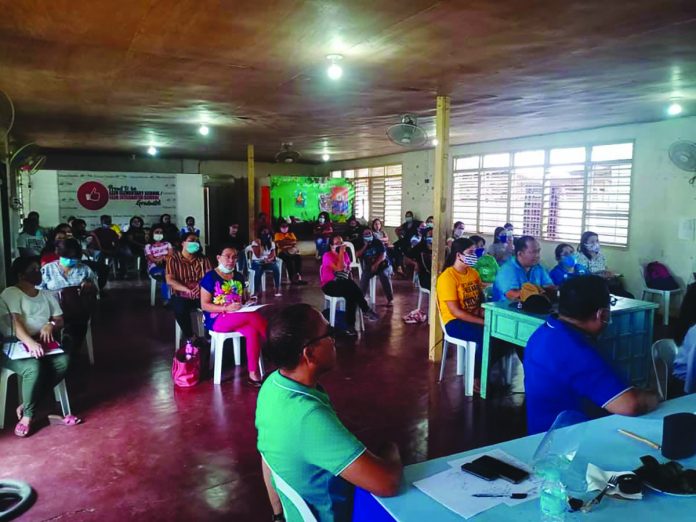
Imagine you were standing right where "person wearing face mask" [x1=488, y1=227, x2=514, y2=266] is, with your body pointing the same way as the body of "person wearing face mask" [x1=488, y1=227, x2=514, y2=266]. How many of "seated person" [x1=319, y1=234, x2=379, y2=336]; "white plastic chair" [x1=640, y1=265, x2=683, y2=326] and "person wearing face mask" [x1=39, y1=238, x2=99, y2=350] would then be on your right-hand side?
2

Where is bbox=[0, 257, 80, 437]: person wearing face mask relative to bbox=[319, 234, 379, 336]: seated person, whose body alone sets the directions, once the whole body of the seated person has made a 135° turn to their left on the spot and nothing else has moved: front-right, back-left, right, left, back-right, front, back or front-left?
back-left

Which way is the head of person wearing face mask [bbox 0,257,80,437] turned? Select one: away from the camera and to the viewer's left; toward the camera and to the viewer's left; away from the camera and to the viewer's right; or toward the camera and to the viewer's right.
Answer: toward the camera and to the viewer's right

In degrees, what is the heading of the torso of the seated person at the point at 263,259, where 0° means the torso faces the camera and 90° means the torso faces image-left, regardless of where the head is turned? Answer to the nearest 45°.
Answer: approximately 0°

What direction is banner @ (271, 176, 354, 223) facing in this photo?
toward the camera

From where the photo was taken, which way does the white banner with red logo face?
toward the camera

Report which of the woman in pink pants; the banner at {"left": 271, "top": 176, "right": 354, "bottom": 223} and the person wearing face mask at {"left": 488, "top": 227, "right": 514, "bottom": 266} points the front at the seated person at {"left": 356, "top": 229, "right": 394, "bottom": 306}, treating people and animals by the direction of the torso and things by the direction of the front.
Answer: the banner

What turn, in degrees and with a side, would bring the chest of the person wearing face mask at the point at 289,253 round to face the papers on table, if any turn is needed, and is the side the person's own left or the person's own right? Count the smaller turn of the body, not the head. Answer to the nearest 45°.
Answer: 0° — they already face it

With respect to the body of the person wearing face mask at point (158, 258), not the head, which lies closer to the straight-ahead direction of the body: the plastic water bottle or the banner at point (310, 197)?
the plastic water bottle

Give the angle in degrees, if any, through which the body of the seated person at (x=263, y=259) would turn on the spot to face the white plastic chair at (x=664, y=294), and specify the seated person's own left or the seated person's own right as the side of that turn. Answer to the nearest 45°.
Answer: approximately 45° to the seated person's own left

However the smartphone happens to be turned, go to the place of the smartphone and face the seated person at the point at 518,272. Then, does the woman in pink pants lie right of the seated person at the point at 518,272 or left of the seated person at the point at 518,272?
left

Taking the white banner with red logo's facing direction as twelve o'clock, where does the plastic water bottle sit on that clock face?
The plastic water bottle is roughly at 12 o'clock from the white banner with red logo.
